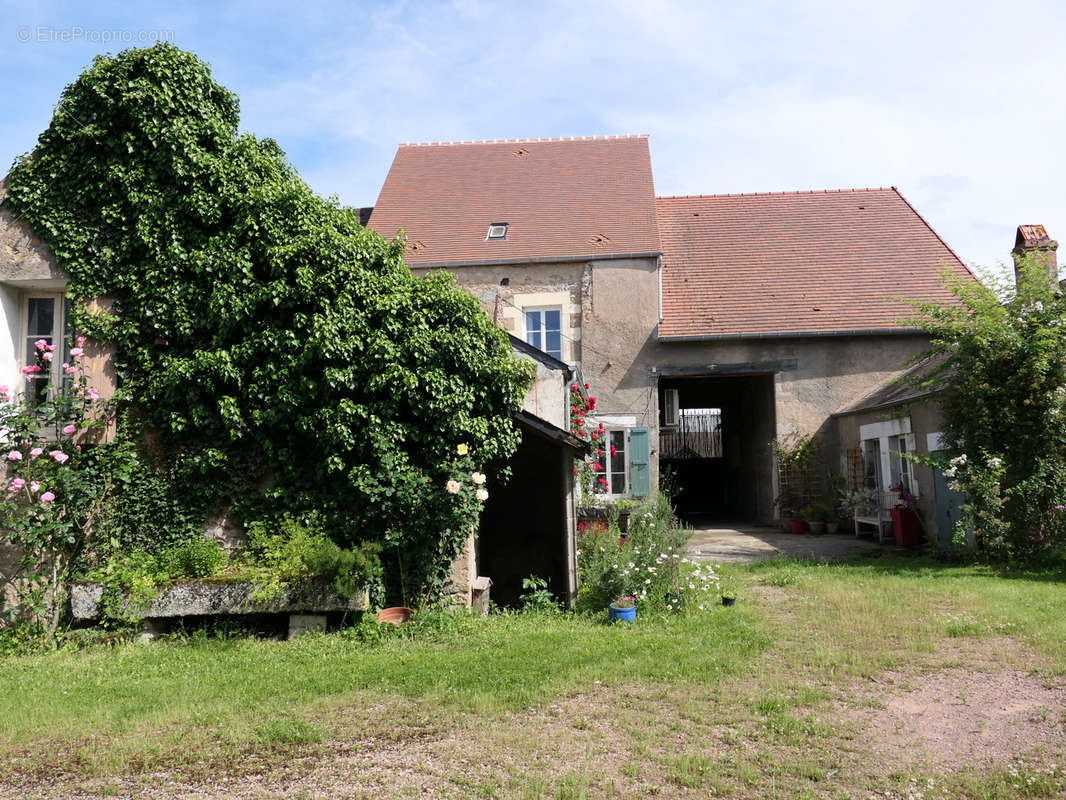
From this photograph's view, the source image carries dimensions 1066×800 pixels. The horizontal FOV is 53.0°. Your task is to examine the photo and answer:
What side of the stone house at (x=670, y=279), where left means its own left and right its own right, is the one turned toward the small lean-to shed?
front

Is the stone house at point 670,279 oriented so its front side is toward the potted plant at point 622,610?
yes

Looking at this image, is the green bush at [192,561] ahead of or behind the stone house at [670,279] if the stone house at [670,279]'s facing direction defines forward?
ahead

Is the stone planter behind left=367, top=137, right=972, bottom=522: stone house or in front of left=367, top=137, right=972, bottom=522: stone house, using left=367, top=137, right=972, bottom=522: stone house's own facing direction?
in front

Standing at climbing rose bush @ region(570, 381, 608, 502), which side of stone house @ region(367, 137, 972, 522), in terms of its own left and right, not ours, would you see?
front

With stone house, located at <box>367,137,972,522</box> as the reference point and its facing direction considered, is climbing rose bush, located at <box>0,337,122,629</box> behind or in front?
in front

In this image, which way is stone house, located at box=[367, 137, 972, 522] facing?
toward the camera

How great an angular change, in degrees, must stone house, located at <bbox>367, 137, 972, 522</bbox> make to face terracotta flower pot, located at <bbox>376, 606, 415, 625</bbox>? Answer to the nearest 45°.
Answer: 0° — it already faces it
